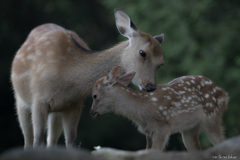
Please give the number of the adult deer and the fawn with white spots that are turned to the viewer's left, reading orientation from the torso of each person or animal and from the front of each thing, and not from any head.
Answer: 1

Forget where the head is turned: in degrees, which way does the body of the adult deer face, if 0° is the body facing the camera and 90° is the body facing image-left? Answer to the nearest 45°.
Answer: approximately 315°

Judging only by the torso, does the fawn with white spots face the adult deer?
yes

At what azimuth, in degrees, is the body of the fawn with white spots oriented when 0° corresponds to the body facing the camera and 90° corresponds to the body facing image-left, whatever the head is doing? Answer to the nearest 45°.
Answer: approximately 90°
